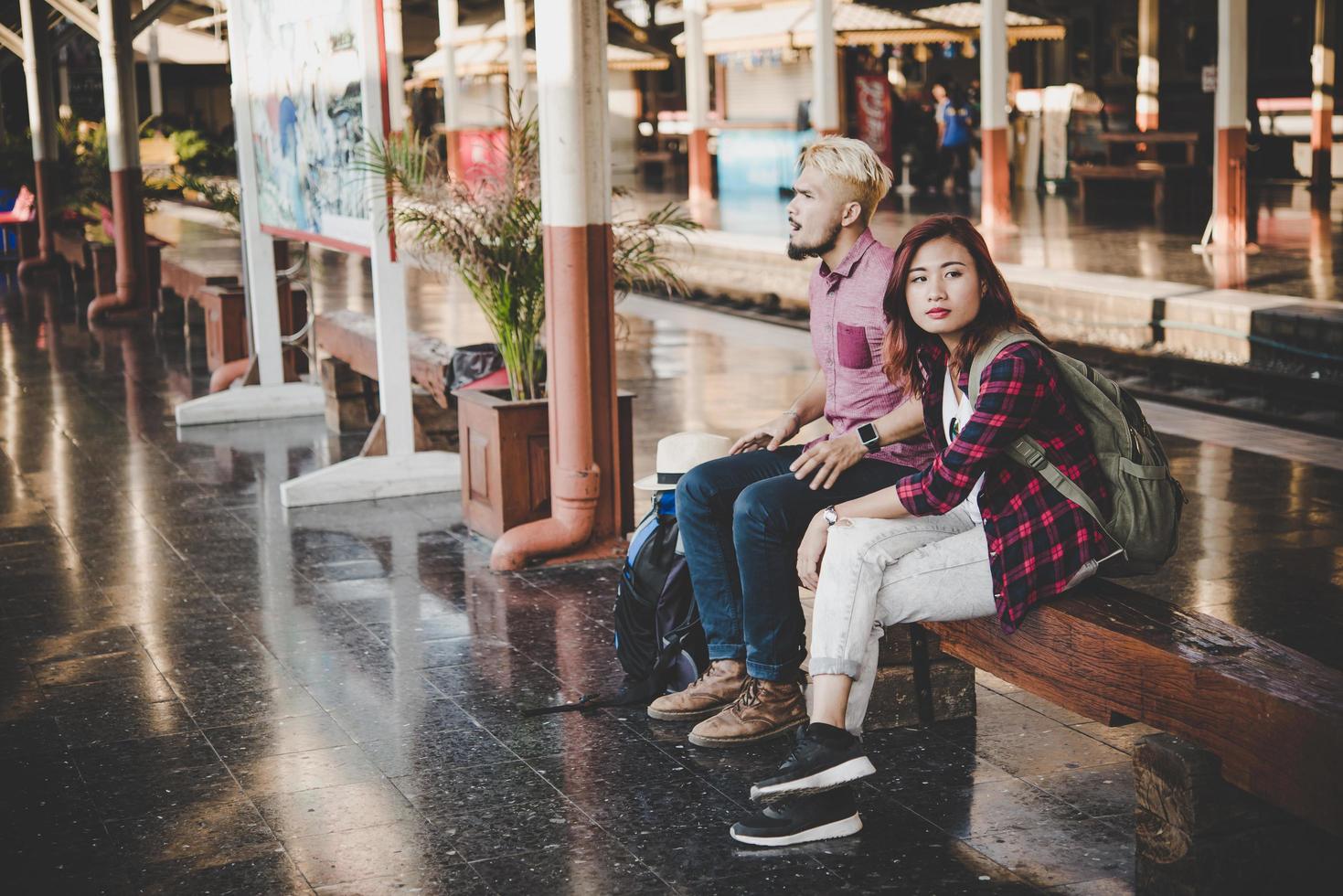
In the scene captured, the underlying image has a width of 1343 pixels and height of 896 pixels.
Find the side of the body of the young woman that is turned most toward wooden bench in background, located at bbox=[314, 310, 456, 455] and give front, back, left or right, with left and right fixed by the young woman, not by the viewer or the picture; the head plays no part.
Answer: right

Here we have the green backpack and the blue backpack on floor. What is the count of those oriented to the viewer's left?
1

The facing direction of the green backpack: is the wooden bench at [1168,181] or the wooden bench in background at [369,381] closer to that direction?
the wooden bench

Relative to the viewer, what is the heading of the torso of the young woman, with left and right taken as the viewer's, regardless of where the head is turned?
facing the viewer and to the left of the viewer

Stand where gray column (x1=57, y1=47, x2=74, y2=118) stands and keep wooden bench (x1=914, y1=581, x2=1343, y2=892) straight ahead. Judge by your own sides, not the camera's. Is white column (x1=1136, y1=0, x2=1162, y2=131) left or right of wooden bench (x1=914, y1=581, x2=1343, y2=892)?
left

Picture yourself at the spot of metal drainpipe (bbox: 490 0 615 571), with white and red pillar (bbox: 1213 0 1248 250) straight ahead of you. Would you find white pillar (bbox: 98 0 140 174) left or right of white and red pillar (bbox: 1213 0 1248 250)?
left

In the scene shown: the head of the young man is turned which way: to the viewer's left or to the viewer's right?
to the viewer's left

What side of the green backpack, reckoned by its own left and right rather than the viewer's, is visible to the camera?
right

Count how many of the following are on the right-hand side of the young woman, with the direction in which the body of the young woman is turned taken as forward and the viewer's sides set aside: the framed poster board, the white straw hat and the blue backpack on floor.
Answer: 3

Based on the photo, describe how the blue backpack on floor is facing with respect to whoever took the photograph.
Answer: facing to the left of the viewer

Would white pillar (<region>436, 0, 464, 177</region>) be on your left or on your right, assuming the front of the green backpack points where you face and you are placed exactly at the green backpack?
on your left
